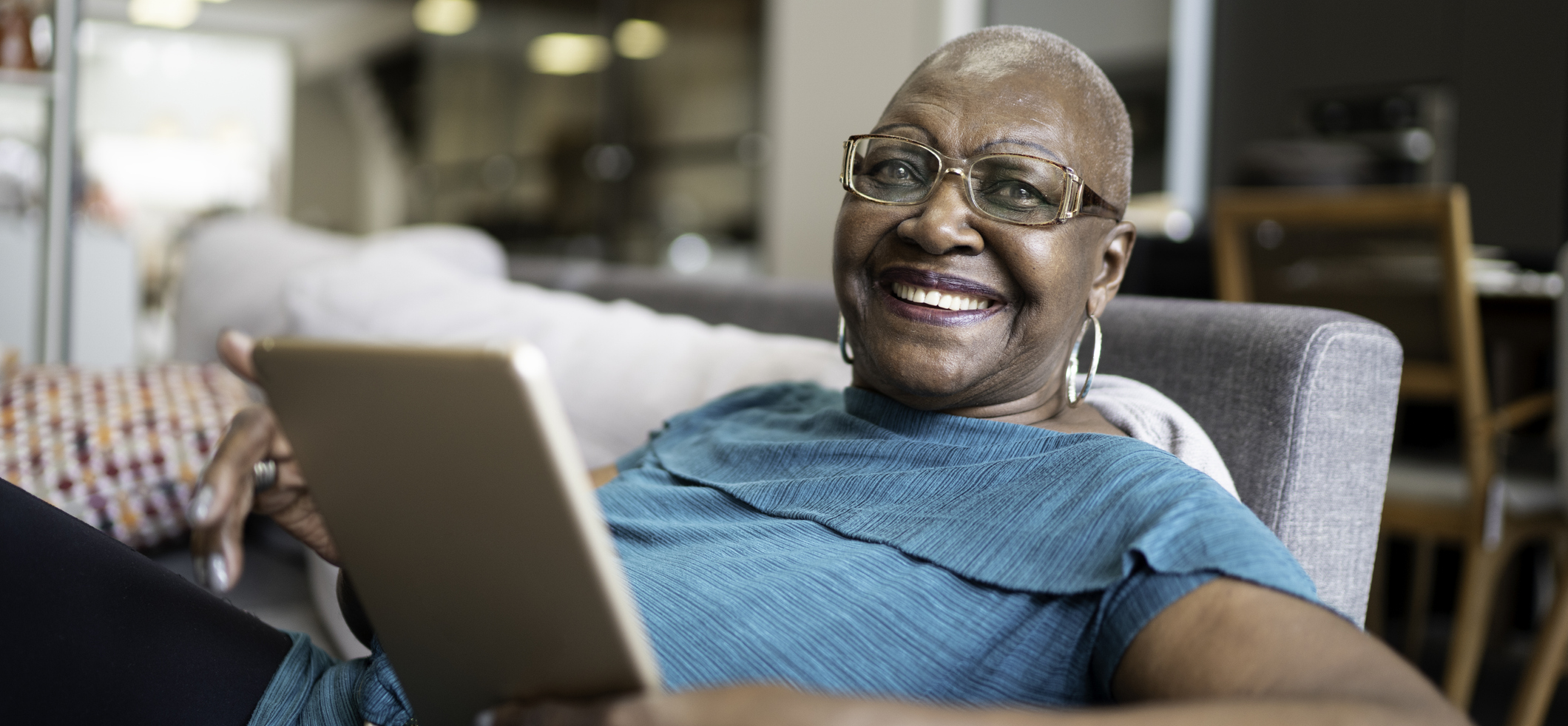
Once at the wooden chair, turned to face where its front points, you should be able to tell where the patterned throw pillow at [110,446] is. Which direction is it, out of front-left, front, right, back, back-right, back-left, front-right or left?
back

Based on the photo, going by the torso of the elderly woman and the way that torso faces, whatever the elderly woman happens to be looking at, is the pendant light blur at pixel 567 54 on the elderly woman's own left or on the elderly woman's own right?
on the elderly woman's own right

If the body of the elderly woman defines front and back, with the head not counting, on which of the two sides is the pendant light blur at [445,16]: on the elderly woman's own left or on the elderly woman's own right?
on the elderly woman's own right

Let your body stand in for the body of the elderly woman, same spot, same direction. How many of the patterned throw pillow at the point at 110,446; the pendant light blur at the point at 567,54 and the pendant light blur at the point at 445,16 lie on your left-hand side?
0

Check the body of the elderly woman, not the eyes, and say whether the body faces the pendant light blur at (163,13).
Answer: no

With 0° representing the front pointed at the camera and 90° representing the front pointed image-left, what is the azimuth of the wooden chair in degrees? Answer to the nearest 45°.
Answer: approximately 225°

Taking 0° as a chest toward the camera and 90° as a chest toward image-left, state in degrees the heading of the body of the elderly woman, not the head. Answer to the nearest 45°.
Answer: approximately 45°

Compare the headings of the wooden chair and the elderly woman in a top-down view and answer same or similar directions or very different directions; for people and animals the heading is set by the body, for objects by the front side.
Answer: very different directions

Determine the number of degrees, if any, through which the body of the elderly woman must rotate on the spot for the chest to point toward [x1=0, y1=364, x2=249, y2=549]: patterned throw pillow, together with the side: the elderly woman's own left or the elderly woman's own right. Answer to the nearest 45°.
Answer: approximately 90° to the elderly woman's own right

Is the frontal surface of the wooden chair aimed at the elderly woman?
no

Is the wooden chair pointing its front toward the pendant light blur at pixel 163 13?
no

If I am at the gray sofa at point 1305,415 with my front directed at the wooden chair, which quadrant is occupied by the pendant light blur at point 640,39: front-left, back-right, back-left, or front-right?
front-left
